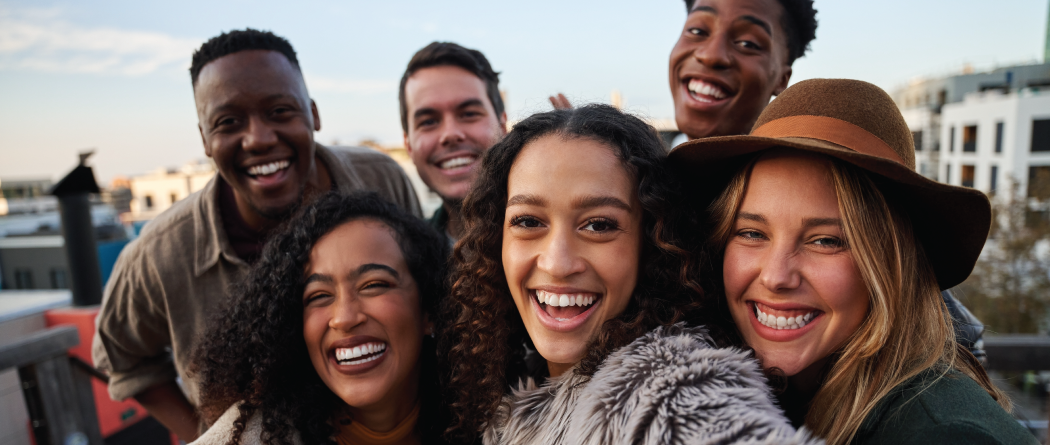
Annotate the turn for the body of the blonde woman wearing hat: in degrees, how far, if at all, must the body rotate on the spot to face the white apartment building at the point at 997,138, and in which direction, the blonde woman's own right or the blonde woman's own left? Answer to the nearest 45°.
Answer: approximately 135° to the blonde woman's own right

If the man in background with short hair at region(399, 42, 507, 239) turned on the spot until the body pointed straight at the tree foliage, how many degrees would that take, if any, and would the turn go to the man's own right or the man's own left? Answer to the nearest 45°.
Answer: approximately 135° to the man's own left

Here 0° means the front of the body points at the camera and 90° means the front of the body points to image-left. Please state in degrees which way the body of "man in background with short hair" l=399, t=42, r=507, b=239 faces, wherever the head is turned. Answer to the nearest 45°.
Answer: approximately 0°

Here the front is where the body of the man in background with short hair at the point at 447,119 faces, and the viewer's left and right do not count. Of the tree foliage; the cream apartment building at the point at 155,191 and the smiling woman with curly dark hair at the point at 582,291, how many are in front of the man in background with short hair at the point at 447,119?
1

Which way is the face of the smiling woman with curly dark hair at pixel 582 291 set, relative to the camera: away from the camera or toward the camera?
toward the camera

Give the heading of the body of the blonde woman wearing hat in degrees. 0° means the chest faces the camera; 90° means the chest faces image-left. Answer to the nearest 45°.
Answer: approximately 45°

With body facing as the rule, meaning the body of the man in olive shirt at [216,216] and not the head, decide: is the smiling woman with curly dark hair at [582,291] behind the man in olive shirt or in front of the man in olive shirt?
in front

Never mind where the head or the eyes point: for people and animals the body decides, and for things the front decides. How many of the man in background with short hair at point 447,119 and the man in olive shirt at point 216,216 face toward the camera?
2

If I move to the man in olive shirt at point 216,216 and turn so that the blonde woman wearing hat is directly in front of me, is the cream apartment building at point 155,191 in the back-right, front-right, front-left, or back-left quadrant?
back-left

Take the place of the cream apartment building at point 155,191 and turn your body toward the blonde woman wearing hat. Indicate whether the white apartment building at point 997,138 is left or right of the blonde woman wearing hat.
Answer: left

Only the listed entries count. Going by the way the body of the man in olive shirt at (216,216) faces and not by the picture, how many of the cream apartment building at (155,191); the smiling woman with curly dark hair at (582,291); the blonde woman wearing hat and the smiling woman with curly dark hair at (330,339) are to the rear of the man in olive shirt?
1

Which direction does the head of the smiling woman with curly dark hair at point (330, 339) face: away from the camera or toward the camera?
toward the camera

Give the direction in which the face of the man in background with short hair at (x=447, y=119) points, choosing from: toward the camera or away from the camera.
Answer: toward the camera

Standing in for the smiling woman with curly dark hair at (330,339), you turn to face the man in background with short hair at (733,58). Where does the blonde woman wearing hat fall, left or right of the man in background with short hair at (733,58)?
right

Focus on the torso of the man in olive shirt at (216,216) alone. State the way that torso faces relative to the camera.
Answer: toward the camera

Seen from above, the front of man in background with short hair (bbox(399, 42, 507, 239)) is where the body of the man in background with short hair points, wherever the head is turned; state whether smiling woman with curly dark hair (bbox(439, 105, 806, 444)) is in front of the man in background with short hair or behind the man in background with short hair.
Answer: in front
